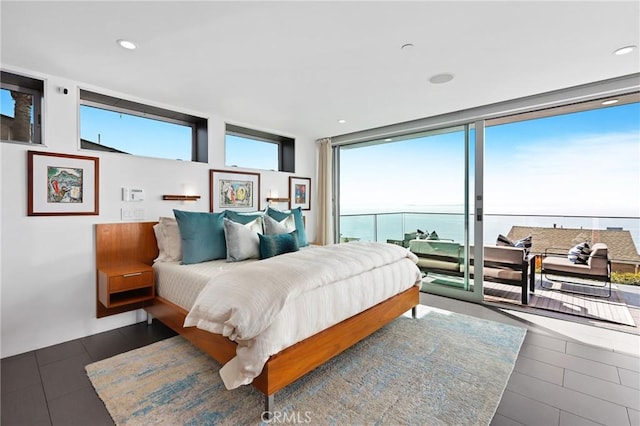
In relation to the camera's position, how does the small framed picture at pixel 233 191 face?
facing the viewer and to the right of the viewer

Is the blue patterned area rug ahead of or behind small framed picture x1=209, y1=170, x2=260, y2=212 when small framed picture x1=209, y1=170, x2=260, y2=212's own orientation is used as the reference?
ahead

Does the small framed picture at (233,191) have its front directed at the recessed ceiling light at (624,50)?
yes

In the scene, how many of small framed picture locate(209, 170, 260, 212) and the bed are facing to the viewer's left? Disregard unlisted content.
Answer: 0

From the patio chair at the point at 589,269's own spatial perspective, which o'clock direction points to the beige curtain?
The beige curtain is roughly at 11 o'clock from the patio chair.

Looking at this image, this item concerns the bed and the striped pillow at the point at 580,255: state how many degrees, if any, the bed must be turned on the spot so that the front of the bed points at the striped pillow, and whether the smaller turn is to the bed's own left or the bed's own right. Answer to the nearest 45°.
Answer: approximately 45° to the bed's own left

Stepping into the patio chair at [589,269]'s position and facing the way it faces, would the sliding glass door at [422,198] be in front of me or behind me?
in front

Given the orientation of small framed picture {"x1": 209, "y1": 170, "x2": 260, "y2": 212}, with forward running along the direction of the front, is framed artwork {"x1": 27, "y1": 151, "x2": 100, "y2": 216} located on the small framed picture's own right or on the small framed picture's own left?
on the small framed picture's own right

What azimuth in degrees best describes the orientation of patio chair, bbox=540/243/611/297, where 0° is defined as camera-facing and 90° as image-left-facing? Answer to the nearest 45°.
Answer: approximately 90°

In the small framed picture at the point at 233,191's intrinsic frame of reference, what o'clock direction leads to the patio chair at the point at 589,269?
The patio chair is roughly at 11 o'clock from the small framed picture.

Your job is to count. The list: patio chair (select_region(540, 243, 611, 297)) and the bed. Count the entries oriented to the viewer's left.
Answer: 1
